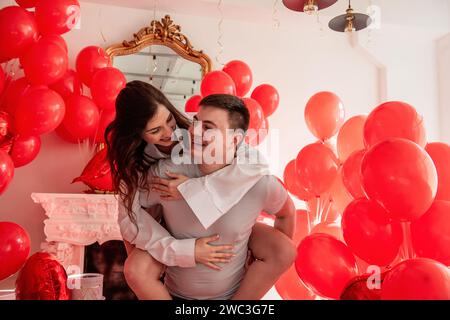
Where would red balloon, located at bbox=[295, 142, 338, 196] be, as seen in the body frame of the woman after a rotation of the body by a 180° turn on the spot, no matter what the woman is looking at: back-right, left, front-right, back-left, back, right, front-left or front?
right

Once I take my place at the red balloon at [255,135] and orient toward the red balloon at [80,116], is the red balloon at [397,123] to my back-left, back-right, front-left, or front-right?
back-left

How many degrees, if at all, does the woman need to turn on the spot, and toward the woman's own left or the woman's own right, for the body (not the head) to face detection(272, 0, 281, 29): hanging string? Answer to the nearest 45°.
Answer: approximately 135° to the woman's own left

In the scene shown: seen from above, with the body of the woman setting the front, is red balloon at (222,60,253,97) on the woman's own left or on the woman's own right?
on the woman's own left

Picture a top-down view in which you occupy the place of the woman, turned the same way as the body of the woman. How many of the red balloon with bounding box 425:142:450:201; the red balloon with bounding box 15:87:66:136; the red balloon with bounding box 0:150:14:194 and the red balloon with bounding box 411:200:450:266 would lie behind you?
2

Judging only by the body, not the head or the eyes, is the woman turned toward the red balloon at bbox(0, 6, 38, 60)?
no

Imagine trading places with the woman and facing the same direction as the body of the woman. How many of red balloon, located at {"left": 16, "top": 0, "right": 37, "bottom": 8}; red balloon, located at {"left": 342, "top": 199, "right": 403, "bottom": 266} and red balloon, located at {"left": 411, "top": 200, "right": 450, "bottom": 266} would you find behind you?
1

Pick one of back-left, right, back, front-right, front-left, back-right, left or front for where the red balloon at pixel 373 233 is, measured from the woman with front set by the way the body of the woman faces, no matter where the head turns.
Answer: front-left

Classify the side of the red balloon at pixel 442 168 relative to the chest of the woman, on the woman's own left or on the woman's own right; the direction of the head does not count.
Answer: on the woman's own left

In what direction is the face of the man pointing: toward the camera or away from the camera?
toward the camera

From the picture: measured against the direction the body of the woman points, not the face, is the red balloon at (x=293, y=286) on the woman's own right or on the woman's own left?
on the woman's own left

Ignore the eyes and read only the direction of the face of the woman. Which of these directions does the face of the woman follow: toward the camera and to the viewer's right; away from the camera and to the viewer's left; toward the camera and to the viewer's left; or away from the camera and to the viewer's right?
toward the camera and to the viewer's right

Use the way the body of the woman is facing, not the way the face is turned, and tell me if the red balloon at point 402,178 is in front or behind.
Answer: in front

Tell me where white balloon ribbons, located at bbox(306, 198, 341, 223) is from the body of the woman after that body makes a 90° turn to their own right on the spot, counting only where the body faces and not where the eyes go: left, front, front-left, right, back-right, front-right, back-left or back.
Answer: back

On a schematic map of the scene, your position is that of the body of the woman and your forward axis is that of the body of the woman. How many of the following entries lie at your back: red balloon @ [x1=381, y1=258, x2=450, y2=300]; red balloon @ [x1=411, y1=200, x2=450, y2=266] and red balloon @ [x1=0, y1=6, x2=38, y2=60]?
1

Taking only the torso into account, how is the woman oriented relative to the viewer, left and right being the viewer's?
facing the viewer and to the right of the viewer

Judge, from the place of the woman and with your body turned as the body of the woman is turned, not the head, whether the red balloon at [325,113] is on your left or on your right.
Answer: on your left
